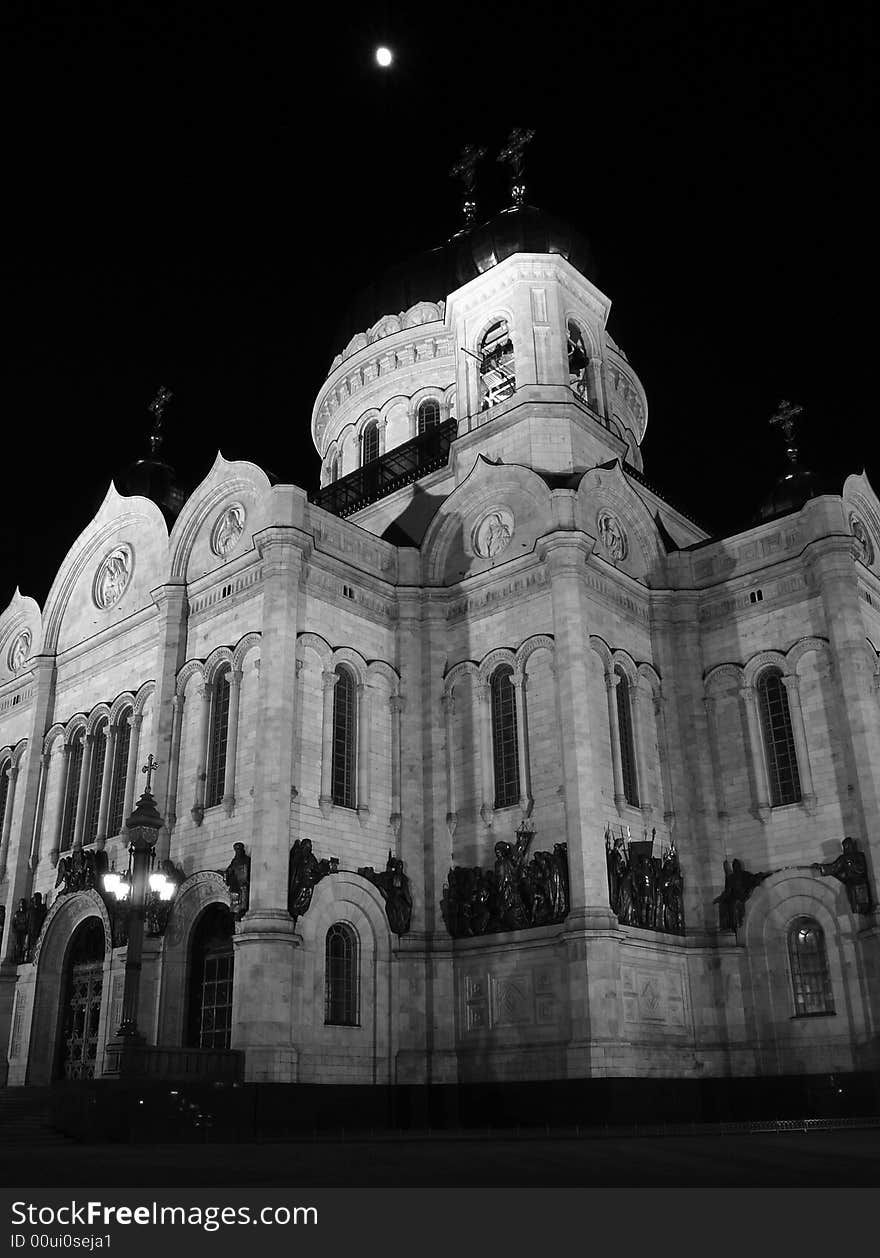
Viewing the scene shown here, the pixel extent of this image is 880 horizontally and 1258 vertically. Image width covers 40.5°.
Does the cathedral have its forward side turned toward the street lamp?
yes

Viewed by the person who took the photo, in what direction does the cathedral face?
facing the viewer and to the left of the viewer
